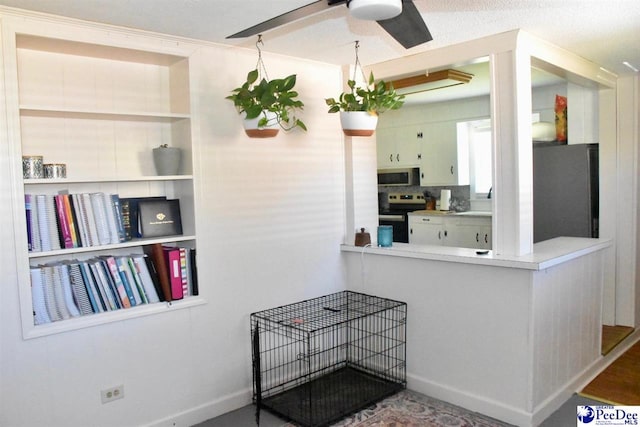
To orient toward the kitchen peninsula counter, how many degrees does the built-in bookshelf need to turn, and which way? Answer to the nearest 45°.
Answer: approximately 45° to its left

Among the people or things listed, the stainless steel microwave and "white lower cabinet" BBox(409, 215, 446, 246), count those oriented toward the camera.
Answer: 2

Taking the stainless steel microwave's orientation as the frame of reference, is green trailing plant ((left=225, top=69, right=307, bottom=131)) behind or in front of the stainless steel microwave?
in front

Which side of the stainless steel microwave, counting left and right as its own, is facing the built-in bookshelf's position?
front

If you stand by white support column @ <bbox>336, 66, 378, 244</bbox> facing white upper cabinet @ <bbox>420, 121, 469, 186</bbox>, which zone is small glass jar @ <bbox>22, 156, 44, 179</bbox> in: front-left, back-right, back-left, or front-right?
back-left

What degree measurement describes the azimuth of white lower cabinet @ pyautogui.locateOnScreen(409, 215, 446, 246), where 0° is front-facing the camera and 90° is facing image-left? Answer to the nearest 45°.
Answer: approximately 0°

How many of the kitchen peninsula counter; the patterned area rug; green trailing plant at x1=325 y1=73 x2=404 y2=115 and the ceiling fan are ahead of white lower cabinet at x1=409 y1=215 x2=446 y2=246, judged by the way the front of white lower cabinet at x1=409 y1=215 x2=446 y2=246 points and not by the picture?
4

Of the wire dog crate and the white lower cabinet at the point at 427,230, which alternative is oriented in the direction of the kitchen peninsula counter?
the white lower cabinet

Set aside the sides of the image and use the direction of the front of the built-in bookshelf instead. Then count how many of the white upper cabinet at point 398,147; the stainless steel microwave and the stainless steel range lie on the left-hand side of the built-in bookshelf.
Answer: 3

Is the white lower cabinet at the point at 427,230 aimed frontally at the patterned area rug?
yes

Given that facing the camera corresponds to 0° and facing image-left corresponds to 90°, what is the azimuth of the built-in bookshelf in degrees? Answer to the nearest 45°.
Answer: approximately 315°
